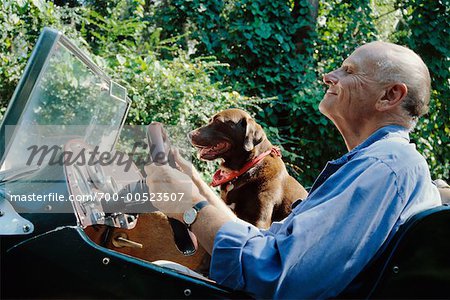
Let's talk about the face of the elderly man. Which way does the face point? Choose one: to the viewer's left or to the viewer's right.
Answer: to the viewer's left

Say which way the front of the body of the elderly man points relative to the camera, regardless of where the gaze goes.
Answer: to the viewer's left
